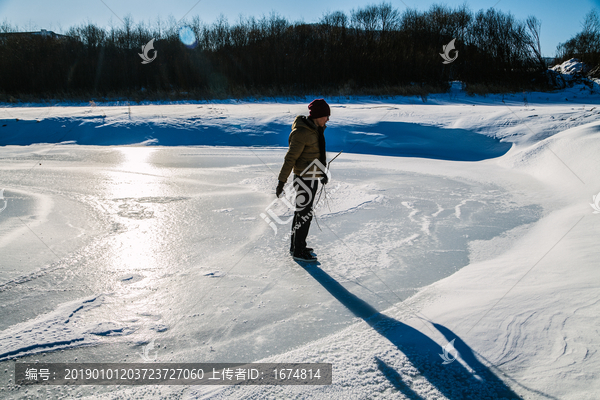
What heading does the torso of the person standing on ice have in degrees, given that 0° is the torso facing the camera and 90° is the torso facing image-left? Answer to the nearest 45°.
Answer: approximately 270°
